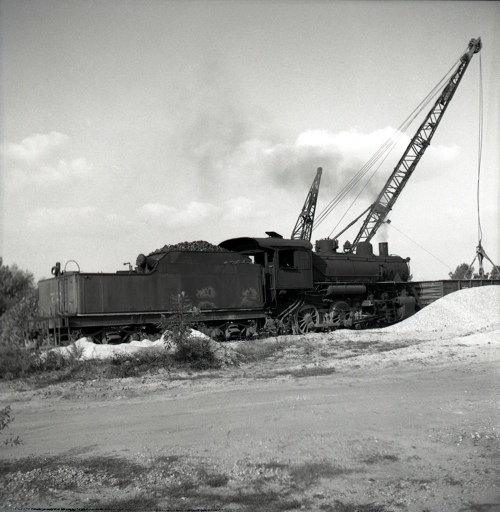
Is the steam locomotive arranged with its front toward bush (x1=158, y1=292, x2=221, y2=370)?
no

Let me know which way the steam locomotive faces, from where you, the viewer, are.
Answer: facing away from the viewer and to the right of the viewer

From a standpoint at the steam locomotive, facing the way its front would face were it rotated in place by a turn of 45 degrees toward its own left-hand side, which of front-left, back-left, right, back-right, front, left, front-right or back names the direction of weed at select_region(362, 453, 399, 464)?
back

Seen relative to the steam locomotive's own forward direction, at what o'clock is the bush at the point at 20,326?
The bush is roughly at 7 o'clock from the steam locomotive.

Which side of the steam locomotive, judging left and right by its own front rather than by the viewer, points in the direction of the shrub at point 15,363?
back

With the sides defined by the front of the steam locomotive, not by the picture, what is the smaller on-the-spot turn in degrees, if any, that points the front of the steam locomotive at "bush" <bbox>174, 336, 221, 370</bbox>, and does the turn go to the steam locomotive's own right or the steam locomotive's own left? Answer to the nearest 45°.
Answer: approximately 135° to the steam locomotive's own right

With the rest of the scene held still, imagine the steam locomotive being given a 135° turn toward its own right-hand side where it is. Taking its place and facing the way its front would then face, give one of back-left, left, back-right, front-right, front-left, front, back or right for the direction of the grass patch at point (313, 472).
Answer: front

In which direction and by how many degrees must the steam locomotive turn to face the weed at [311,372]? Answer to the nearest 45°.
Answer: approximately 135° to its right

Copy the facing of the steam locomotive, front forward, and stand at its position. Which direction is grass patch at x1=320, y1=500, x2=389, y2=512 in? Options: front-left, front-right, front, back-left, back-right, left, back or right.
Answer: back-right
